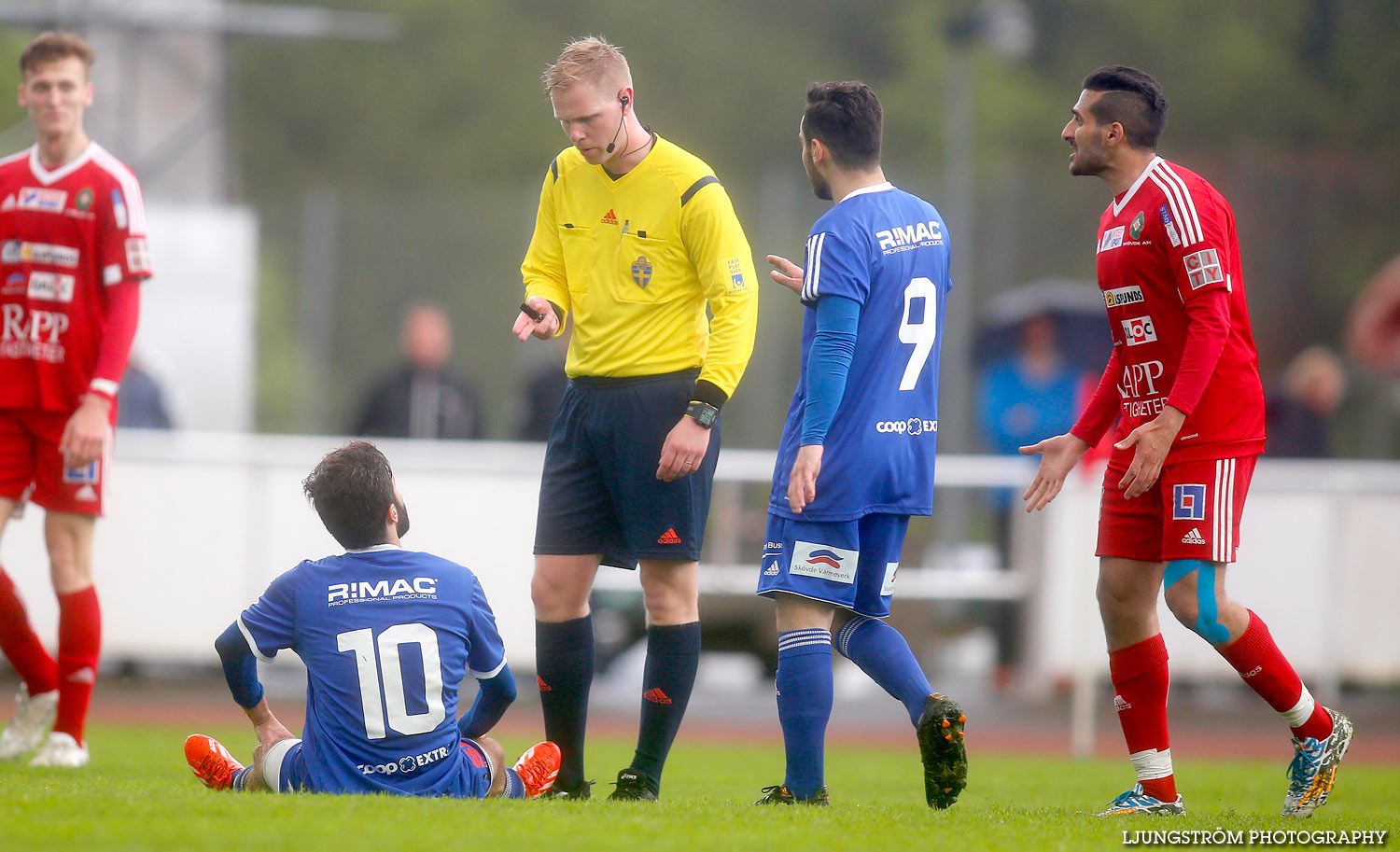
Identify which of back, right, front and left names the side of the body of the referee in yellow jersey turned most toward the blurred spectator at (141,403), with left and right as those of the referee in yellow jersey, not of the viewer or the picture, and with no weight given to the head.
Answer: back

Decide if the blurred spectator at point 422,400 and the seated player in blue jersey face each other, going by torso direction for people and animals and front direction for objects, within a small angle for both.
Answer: yes

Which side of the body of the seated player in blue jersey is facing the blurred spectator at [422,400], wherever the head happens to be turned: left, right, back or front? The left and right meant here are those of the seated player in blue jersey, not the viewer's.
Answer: front

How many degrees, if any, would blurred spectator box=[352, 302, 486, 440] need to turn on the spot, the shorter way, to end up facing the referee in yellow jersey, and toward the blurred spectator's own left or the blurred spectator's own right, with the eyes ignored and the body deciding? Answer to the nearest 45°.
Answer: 0° — they already face them

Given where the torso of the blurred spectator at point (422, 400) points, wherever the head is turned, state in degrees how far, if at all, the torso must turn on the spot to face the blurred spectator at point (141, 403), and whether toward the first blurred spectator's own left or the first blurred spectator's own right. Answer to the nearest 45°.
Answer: approximately 90° to the first blurred spectator's own right

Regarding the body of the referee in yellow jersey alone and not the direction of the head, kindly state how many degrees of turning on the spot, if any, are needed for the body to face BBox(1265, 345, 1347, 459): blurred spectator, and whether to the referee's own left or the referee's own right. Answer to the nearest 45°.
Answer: approximately 180°

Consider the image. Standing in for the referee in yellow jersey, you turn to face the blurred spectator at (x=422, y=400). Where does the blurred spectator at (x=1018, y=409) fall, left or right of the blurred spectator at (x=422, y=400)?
right

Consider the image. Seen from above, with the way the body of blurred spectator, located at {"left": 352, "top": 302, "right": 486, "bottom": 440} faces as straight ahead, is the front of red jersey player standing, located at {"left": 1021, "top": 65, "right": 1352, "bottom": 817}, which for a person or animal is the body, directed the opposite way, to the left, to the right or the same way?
to the right

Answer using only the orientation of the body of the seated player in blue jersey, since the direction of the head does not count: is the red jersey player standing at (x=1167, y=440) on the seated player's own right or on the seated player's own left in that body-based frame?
on the seated player's own right

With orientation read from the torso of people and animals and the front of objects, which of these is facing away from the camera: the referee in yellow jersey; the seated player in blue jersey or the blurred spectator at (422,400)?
the seated player in blue jersey

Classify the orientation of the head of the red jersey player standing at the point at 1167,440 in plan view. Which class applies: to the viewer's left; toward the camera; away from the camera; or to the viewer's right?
to the viewer's left

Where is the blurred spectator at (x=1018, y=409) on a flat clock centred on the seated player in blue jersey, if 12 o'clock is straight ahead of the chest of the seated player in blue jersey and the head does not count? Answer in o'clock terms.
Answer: The blurred spectator is roughly at 1 o'clock from the seated player in blue jersey.

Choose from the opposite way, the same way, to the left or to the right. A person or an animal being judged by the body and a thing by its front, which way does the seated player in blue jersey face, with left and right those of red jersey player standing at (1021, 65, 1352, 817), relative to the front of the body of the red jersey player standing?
to the right

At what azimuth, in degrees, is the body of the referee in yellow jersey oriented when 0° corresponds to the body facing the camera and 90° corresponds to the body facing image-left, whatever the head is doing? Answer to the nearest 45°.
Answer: approximately 45°

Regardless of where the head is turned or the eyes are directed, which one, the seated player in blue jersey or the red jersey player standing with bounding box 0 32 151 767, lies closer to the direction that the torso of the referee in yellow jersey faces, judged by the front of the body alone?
the seated player in blue jersey

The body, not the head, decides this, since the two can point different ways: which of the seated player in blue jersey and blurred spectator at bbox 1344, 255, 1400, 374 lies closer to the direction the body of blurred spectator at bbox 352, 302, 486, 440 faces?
the seated player in blue jersey

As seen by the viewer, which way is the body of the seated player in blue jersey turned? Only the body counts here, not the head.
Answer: away from the camera
